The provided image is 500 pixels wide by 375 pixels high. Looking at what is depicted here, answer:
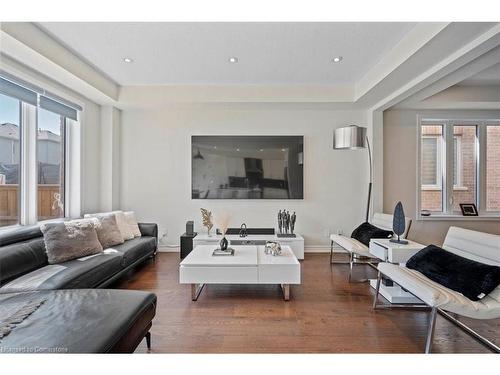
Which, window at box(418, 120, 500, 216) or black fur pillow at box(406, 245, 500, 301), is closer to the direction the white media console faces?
the black fur pillow

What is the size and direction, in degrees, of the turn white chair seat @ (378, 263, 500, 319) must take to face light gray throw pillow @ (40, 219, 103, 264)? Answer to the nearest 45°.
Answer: approximately 45° to its right

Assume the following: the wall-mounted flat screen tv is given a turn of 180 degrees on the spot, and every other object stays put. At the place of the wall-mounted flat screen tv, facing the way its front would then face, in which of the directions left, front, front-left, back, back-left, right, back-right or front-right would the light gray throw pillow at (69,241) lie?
back-left

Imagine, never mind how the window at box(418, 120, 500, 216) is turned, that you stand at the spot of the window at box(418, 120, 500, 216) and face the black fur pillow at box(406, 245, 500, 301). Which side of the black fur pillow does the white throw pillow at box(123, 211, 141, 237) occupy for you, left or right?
right

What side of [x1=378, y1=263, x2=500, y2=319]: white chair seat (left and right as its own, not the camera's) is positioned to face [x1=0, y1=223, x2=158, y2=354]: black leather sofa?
front

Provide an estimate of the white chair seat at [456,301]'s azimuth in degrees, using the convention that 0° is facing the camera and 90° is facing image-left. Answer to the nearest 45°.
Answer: approximately 45°

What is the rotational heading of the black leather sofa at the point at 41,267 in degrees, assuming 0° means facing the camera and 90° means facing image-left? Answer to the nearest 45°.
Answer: approximately 315°

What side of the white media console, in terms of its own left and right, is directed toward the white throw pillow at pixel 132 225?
right

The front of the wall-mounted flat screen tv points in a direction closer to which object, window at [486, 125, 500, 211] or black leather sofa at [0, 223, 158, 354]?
the black leather sofa

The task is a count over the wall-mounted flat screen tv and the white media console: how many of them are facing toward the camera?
2

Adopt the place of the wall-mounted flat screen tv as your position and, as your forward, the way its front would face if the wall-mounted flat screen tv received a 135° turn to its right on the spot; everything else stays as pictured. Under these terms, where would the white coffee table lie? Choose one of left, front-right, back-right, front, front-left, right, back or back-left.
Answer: back-left

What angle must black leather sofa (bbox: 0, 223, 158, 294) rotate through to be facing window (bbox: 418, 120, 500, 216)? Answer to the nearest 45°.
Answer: approximately 45° to its left

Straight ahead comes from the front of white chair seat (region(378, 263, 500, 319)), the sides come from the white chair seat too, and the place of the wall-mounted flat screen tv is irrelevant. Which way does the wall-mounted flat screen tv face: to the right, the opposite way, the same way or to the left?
to the left

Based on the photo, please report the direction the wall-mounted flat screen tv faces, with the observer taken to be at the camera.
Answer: facing the viewer

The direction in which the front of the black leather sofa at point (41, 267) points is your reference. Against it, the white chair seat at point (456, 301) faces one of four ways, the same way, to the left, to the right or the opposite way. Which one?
the opposite way

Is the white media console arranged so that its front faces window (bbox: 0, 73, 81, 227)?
no

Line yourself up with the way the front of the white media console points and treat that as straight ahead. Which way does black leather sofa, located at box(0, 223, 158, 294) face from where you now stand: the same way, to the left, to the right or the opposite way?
to the left
